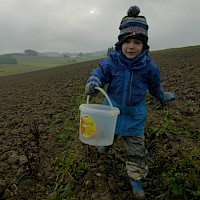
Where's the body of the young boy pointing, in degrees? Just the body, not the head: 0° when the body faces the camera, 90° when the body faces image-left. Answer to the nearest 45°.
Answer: approximately 0°
